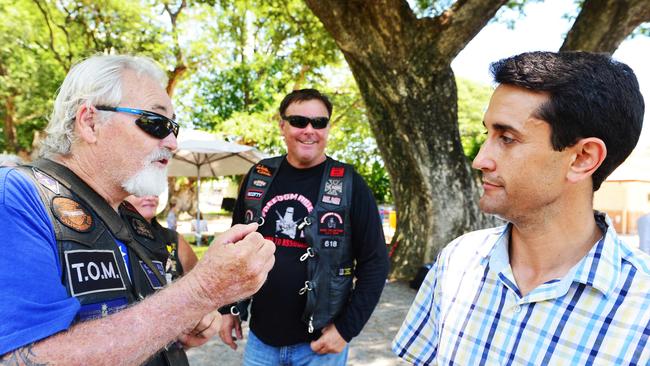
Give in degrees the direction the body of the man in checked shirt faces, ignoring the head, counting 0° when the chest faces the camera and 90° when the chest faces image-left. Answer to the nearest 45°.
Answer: approximately 45°

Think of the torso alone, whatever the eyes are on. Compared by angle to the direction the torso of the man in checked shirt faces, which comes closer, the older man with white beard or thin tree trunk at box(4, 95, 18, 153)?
the older man with white beard

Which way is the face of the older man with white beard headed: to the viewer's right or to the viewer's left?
to the viewer's right

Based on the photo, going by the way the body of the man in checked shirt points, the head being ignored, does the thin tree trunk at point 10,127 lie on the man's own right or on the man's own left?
on the man's own right

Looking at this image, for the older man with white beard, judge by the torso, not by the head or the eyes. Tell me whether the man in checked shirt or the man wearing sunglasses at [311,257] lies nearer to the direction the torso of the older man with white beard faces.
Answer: the man in checked shirt

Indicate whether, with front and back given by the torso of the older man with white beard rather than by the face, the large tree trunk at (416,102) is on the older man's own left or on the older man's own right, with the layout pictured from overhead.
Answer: on the older man's own left

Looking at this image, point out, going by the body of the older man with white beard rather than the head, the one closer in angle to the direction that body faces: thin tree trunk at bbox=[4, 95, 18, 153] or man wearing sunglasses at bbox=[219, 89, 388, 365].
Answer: the man wearing sunglasses

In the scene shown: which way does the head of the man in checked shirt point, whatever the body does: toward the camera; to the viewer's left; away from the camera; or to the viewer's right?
to the viewer's left

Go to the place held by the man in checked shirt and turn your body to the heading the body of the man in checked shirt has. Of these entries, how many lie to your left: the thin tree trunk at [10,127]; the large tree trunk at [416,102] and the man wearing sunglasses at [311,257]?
0

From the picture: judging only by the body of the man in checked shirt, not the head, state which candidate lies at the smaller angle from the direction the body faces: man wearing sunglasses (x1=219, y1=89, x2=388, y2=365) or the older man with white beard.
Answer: the older man with white beard

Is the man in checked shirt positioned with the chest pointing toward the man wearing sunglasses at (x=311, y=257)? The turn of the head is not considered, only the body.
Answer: no

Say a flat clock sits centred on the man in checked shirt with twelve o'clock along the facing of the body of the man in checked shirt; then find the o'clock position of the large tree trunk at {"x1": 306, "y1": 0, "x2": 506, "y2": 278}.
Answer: The large tree trunk is roughly at 4 o'clock from the man in checked shirt.

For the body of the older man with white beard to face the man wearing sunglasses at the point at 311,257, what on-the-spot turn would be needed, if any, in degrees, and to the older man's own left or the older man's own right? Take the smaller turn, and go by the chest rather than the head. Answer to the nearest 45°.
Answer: approximately 90° to the older man's own left

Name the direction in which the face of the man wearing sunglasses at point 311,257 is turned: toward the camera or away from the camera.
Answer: toward the camera

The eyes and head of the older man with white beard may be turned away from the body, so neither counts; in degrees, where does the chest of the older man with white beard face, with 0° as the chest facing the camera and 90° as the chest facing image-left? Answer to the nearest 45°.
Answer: approximately 315°

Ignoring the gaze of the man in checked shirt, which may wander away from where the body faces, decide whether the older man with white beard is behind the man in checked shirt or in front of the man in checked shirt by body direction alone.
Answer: in front

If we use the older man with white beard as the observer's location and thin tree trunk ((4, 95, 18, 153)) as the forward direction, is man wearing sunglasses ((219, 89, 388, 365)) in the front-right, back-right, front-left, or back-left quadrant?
front-right

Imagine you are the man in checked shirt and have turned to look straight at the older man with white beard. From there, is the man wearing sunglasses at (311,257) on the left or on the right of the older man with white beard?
right

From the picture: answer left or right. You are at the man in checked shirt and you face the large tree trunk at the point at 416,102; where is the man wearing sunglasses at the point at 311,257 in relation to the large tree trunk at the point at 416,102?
left

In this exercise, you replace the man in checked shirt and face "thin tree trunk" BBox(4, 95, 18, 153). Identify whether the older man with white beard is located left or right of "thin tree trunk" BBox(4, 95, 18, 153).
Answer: left
